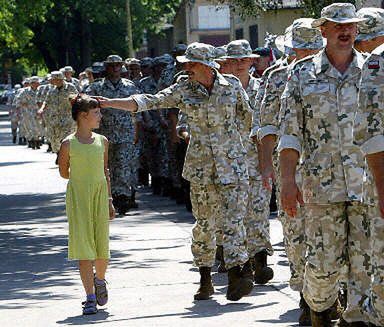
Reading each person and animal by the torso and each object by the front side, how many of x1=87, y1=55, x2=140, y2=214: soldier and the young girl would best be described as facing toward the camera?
2

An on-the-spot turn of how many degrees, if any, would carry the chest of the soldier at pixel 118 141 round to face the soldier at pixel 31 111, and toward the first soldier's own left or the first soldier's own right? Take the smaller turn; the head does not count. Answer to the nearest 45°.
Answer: approximately 180°

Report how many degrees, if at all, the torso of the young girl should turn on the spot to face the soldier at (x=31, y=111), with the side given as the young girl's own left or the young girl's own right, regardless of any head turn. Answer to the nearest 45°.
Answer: approximately 180°

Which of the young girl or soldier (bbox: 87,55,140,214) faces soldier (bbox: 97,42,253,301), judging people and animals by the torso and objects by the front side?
soldier (bbox: 87,55,140,214)

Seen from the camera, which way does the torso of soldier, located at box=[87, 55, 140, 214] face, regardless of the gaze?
toward the camera

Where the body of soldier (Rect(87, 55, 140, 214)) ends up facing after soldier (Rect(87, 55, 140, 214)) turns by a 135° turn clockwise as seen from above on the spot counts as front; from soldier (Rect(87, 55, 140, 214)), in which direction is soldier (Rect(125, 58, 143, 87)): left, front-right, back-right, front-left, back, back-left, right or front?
front-right

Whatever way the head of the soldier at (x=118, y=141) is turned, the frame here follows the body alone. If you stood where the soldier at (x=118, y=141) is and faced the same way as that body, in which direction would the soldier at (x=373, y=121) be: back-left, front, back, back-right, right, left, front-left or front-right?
front

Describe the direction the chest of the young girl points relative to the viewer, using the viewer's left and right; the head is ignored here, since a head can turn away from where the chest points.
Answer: facing the viewer

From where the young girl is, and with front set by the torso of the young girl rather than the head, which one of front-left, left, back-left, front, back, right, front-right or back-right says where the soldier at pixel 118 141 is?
back

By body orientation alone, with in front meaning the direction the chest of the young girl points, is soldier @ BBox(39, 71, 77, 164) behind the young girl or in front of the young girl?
behind

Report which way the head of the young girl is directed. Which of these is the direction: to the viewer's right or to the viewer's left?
to the viewer's right

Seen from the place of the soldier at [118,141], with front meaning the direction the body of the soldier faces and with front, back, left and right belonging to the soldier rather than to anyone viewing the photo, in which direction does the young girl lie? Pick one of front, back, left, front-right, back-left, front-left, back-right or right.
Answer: front
